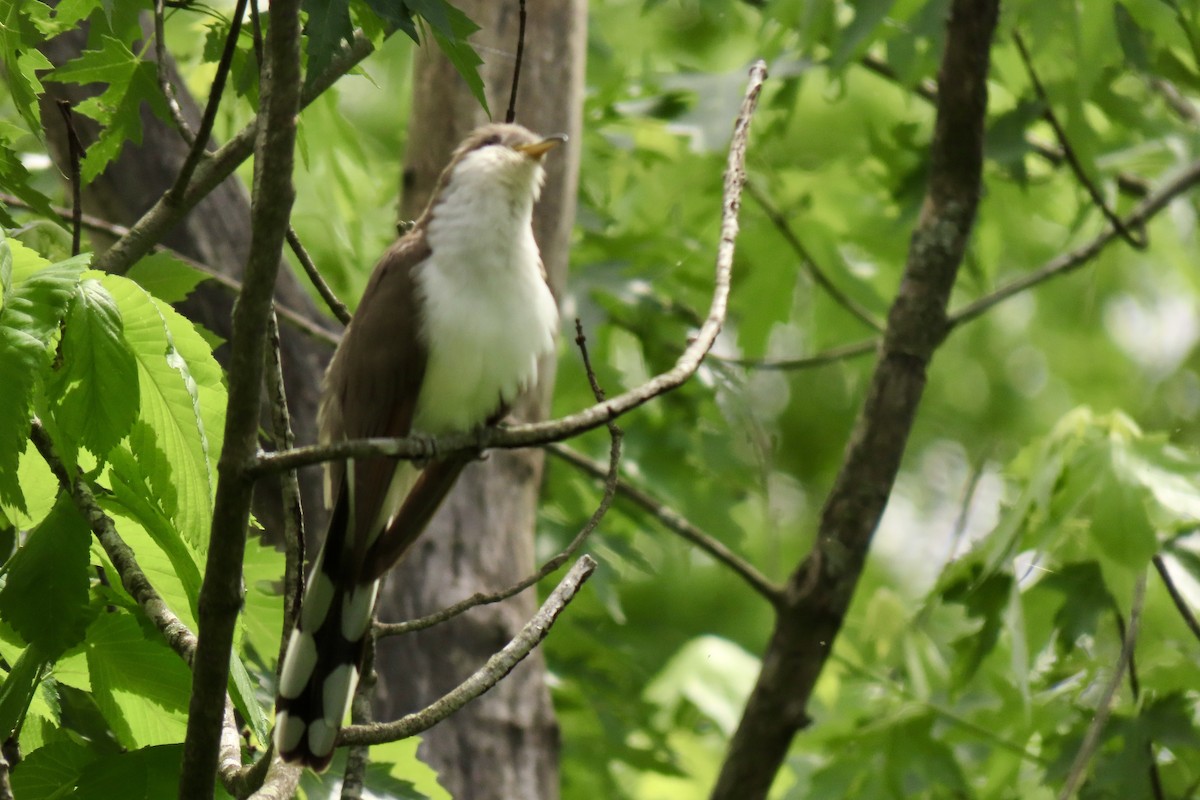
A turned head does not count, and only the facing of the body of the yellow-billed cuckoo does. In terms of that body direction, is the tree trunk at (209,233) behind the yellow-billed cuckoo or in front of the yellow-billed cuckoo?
behind

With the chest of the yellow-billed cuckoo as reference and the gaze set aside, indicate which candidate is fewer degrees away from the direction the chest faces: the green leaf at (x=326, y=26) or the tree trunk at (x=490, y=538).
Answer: the green leaf

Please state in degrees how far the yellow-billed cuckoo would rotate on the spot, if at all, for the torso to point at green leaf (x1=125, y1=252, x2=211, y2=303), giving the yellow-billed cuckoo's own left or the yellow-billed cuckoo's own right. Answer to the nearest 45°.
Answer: approximately 90° to the yellow-billed cuckoo's own right

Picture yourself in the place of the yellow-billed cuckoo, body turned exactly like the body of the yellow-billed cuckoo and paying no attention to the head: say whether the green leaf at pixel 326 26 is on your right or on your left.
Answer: on your right

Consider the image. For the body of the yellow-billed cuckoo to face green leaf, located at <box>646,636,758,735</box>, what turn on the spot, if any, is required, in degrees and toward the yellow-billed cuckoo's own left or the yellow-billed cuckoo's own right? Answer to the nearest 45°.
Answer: approximately 90° to the yellow-billed cuckoo's own left

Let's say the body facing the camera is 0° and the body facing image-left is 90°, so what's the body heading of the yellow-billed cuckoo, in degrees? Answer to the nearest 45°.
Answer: approximately 315°
